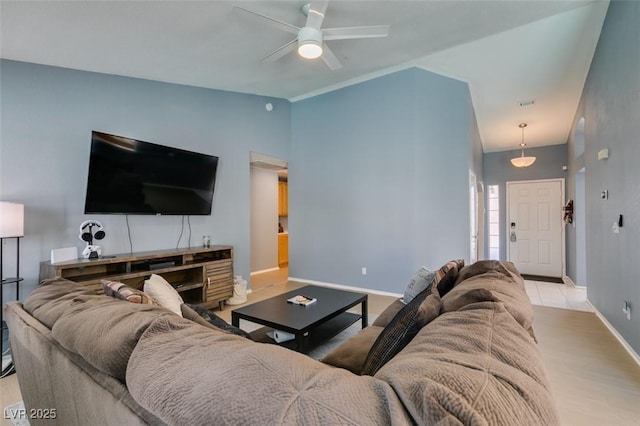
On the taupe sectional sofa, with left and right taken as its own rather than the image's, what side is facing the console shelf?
front

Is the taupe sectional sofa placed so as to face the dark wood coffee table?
yes

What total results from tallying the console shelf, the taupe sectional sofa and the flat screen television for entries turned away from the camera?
1

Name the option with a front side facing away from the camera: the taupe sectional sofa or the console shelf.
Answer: the taupe sectional sofa

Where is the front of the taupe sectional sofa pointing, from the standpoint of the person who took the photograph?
facing away from the viewer

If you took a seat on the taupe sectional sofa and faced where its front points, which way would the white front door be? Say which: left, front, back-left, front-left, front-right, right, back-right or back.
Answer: front-right

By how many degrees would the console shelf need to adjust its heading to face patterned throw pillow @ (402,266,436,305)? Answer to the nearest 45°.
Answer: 0° — it already faces it

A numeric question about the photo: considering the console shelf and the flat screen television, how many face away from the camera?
0

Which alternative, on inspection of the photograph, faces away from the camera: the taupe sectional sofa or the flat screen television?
the taupe sectional sofa

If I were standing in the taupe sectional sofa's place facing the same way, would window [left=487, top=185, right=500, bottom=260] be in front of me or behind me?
in front

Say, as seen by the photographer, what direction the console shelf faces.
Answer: facing the viewer and to the right of the viewer

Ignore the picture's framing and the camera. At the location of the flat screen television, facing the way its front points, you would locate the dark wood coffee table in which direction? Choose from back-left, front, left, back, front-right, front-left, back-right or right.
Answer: front

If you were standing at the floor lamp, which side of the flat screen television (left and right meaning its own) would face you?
right
